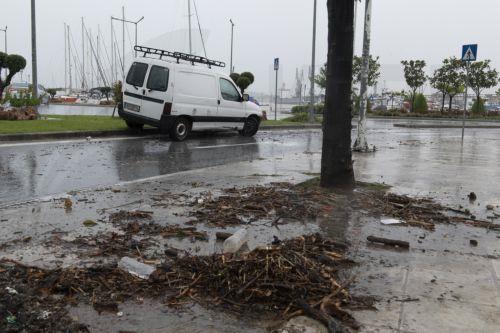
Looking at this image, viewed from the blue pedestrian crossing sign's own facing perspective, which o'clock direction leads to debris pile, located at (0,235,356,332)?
The debris pile is roughly at 12 o'clock from the blue pedestrian crossing sign.

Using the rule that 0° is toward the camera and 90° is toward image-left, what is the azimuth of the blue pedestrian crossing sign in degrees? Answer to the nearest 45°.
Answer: approximately 0°

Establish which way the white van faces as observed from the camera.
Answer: facing away from the viewer and to the right of the viewer

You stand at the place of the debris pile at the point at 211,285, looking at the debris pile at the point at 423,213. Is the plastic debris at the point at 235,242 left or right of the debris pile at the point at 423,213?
left

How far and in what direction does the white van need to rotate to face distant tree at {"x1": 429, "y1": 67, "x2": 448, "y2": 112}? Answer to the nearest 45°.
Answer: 0° — it already faces it

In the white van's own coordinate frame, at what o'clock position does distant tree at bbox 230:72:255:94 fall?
The distant tree is roughly at 11 o'clock from the white van.

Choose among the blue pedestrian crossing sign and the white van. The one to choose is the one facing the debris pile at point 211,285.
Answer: the blue pedestrian crossing sign

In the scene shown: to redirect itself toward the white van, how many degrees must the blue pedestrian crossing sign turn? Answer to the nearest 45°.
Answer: approximately 45° to its right

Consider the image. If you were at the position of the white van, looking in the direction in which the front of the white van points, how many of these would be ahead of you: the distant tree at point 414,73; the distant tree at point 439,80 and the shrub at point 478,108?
3

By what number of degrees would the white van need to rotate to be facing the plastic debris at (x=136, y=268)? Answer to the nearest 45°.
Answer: approximately 135° to its right

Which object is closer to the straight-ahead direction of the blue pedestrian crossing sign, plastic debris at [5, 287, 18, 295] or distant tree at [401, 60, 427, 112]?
the plastic debris

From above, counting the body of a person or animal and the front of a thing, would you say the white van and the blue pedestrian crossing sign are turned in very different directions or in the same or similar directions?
very different directions

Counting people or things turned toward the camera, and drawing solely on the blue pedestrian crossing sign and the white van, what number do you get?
1

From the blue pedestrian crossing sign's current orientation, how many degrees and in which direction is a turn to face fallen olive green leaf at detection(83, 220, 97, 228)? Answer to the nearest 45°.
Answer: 0° — it already faces it

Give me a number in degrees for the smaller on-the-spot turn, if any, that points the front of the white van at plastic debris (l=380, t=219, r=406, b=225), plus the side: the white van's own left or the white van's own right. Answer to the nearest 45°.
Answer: approximately 135° to the white van's own right

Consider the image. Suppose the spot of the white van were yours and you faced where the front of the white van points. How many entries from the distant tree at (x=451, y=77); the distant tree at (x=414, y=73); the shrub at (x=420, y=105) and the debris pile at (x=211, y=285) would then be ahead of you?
3

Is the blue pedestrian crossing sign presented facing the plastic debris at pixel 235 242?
yes
